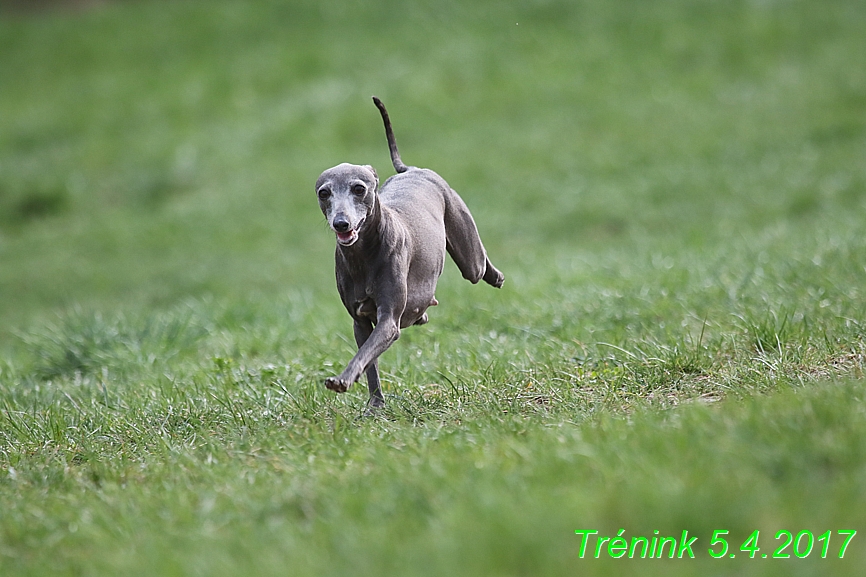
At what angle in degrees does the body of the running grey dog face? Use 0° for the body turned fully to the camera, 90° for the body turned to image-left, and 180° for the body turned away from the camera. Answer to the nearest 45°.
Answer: approximately 45°
